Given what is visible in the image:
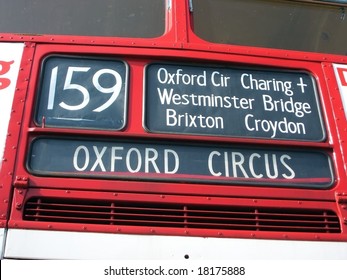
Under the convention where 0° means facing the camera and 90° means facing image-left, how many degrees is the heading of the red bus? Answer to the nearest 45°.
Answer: approximately 0°
